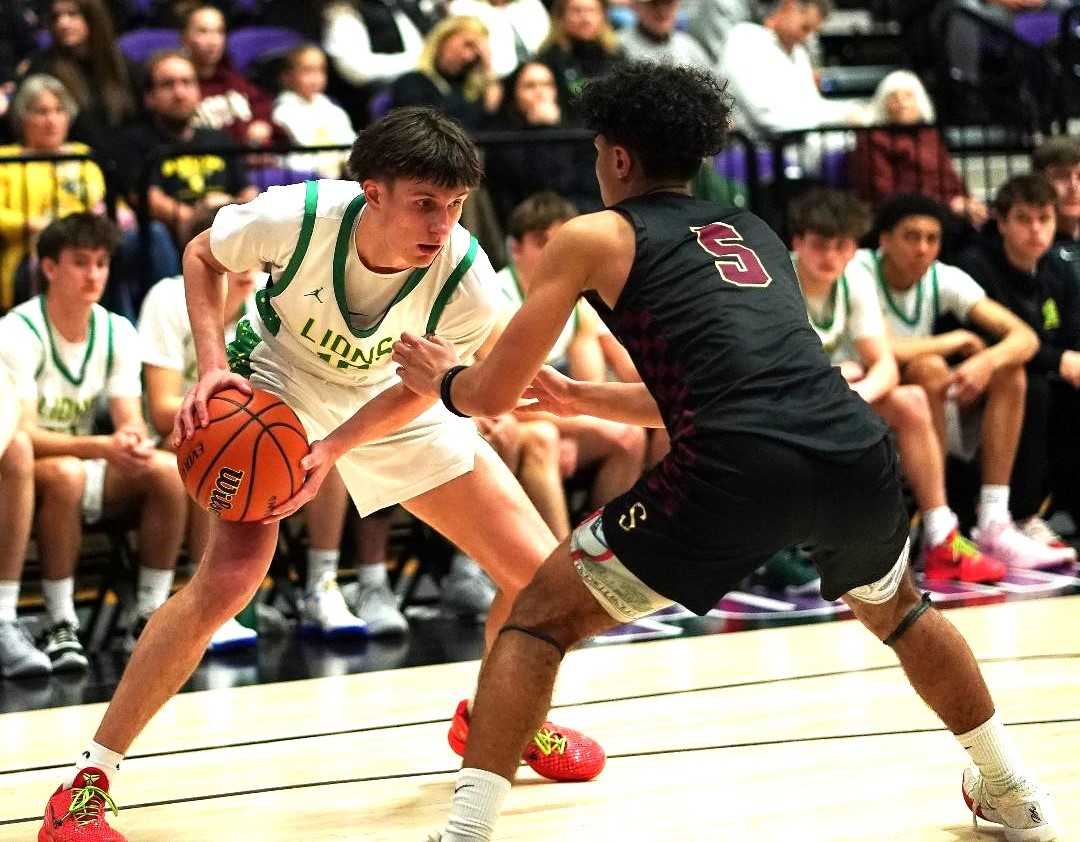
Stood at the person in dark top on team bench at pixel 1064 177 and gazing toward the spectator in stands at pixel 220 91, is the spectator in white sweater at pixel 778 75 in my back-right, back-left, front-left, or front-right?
front-right

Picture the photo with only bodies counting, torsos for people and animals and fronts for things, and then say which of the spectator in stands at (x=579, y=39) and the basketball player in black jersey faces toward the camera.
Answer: the spectator in stands

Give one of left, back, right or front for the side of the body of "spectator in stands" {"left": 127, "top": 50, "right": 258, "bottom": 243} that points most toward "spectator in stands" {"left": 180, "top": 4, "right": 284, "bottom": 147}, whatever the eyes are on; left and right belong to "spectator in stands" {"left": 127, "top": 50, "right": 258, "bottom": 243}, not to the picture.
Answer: back

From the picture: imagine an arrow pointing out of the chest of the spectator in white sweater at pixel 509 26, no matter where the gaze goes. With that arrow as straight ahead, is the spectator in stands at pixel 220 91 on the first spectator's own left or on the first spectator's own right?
on the first spectator's own right

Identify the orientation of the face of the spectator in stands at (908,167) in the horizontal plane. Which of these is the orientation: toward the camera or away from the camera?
toward the camera

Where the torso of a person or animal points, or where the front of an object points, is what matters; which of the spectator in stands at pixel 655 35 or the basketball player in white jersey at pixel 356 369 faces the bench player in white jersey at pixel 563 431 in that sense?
the spectator in stands

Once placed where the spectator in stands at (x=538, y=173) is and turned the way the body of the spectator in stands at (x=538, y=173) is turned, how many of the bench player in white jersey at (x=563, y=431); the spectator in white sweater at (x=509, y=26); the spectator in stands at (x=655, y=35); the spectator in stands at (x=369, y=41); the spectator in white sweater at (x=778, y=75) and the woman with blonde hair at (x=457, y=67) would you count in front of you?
1

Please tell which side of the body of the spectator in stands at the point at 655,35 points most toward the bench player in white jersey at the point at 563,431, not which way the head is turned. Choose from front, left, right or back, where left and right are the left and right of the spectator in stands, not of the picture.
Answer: front

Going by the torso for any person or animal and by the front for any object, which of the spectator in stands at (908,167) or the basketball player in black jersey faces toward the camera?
the spectator in stands

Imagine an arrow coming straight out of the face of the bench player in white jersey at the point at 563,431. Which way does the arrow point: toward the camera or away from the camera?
toward the camera

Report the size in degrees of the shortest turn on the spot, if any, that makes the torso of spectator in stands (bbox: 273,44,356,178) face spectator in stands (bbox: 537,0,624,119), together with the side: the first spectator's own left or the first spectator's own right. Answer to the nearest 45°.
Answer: approximately 90° to the first spectator's own left

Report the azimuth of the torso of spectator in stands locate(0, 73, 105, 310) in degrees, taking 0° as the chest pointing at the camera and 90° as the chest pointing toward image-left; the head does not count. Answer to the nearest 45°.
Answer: approximately 0°

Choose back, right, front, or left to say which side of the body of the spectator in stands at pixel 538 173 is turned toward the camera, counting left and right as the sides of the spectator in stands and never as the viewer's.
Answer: front

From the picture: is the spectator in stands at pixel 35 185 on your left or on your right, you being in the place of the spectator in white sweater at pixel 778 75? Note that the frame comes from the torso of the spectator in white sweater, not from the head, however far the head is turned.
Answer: on your right

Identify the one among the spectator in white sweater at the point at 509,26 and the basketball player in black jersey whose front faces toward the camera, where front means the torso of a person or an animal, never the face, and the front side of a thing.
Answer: the spectator in white sweater

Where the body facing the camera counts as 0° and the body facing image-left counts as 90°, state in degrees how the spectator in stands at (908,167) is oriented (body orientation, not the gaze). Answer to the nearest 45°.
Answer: approximately 0°

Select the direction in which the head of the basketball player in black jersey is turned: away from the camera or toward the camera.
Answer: away from the camera

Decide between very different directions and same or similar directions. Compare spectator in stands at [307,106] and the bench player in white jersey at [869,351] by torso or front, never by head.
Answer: same or similar directions

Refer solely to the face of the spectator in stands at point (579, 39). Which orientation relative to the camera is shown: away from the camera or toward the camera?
toward the camera

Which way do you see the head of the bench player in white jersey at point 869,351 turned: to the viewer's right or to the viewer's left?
to the viewer's left

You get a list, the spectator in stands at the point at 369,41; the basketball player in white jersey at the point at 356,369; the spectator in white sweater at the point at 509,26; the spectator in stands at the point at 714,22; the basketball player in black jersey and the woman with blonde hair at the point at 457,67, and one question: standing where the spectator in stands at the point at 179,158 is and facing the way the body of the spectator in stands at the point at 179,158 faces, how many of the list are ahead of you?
2

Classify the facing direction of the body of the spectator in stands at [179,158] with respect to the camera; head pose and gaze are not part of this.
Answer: toward the camera

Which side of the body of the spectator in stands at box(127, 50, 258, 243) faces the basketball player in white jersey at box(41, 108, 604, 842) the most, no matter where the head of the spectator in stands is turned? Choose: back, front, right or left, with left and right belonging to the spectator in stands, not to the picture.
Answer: front
